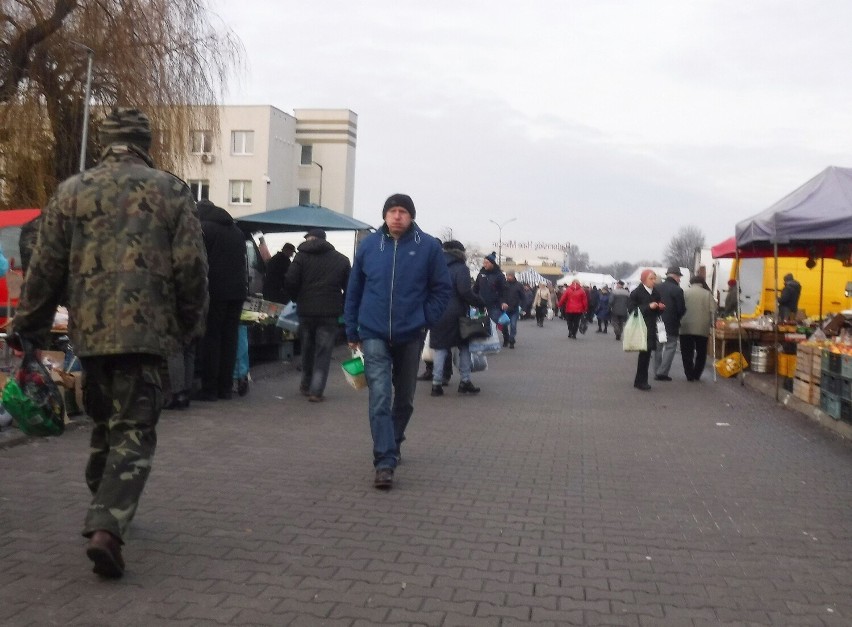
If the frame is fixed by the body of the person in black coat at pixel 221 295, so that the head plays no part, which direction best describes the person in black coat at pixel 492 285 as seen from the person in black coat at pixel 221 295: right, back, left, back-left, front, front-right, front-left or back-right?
right

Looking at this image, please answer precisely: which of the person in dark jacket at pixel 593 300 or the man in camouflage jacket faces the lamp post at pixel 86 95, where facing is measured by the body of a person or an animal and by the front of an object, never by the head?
the man in camouflage jacket

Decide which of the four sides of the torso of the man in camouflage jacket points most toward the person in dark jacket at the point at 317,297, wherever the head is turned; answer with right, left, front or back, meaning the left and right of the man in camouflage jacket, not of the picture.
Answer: front

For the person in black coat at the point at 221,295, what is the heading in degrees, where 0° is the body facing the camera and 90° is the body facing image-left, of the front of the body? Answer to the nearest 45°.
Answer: approximately 135°

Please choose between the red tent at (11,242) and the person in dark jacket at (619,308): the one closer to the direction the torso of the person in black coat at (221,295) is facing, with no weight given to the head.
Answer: the red tent

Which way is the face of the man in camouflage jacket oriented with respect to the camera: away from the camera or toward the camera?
away from the camera

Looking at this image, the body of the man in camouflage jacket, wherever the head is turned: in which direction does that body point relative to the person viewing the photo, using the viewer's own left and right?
facing away from the viewer
